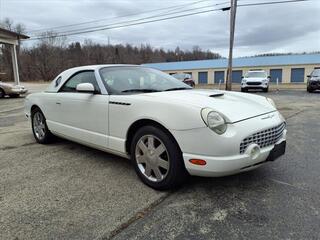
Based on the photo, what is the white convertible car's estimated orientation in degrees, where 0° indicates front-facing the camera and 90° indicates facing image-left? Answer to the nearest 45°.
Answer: approximately 315°

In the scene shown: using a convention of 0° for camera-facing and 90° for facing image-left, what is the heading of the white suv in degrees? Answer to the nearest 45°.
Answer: approximately 0°

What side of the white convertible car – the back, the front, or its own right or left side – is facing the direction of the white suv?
left

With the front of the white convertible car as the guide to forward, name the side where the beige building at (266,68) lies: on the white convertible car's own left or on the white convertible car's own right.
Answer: on the white convertible car's own left

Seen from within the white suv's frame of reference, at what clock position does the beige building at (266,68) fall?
The beige building is roughly at 6 o'clock from the white suv.

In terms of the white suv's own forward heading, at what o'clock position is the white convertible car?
The white convertible car is roughly at 12 o'clock from the white suv.
